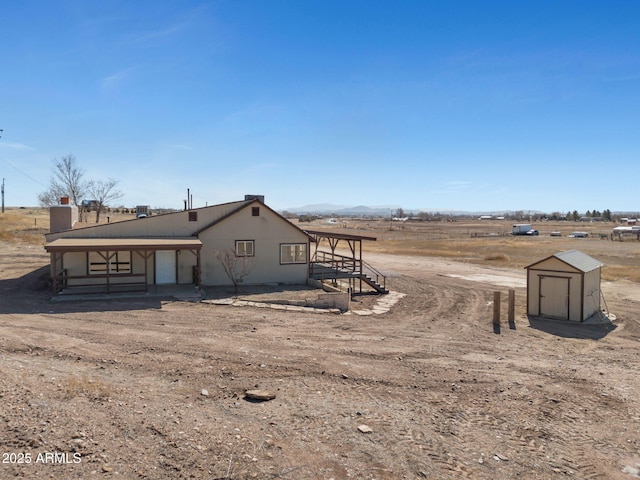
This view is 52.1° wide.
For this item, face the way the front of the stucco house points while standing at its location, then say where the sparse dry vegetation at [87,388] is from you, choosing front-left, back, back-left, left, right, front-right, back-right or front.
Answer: front

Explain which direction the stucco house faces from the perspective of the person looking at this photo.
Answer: facing the viewer
